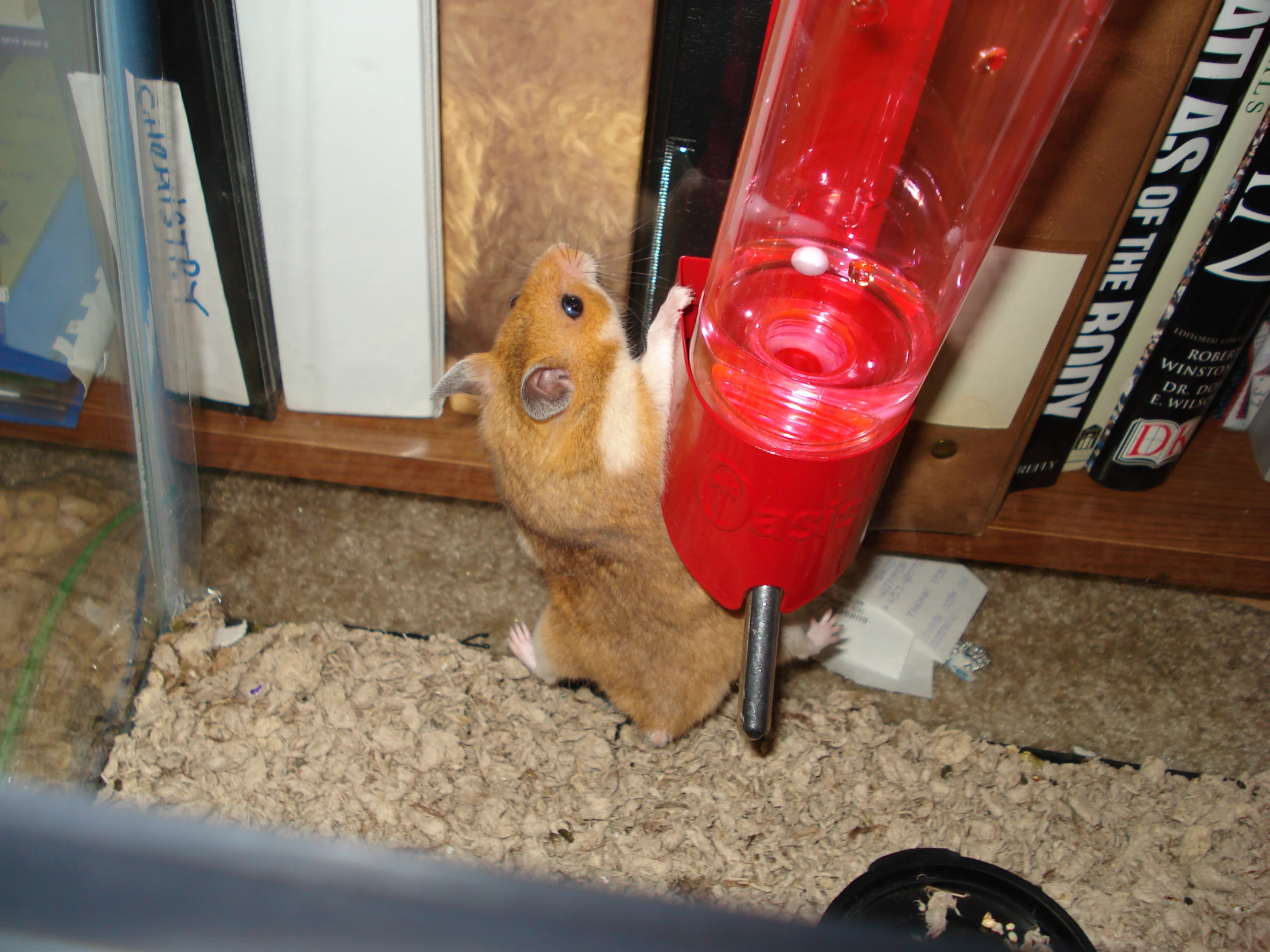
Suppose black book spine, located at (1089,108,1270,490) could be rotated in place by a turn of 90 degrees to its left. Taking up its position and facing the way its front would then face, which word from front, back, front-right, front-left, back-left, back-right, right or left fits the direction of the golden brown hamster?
back-right

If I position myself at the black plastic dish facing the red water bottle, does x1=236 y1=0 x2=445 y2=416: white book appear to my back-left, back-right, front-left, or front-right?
front-left

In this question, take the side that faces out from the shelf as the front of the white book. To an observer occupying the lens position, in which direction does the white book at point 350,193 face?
facing the viewer

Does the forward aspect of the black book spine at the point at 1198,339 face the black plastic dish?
yes

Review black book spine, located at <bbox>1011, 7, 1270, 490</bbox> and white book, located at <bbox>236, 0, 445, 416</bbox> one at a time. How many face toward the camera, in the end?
2

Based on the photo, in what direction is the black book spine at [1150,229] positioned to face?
toward the camera

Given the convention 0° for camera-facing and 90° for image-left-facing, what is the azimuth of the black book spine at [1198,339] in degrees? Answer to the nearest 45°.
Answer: approximately 0°
